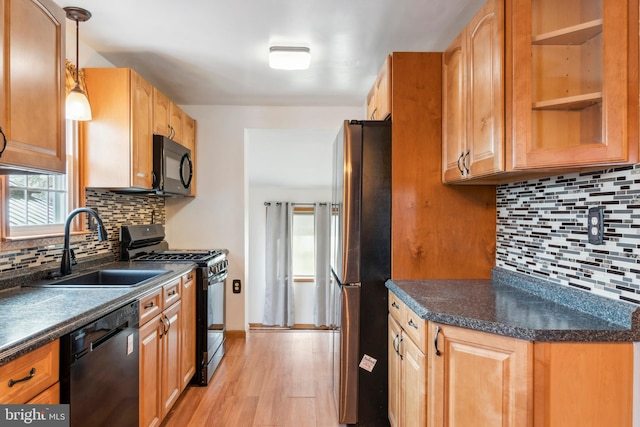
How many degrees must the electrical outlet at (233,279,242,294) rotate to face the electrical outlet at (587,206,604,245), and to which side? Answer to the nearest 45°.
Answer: approximately 45° to its left

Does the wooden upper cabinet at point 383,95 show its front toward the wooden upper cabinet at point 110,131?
yes

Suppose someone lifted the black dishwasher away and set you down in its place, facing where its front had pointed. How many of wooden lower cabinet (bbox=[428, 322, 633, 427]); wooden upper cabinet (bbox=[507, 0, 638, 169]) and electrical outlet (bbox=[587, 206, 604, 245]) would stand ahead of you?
3

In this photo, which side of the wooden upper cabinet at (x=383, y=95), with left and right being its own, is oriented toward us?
left

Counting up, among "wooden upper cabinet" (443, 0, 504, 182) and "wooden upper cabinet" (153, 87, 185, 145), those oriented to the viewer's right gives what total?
1

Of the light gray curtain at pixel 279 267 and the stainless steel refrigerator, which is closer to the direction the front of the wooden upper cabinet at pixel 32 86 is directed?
the stainless steel refrigerator

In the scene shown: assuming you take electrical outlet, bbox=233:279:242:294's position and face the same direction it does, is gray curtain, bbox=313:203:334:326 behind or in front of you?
behind

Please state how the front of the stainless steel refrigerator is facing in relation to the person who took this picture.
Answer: facing to the left of the viewer

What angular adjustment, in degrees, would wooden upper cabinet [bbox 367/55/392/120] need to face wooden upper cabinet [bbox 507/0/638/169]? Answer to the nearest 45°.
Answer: approximately 135° to its left

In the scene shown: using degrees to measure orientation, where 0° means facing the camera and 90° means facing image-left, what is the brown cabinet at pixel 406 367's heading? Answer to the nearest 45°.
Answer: approximately 90°

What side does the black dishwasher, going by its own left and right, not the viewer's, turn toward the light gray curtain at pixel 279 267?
left

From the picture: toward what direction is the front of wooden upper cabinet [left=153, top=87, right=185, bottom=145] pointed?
to the viewer's right

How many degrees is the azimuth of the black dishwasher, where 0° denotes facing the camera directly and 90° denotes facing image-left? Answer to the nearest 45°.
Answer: approximately 315°

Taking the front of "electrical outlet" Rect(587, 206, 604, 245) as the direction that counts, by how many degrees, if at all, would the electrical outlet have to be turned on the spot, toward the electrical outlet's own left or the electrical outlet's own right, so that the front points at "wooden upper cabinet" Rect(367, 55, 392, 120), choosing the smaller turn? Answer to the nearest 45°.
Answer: approximately 45° to the electrical outlet's own right

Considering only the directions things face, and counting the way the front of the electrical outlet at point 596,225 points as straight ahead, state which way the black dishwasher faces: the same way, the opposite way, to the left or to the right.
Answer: the opposite way
